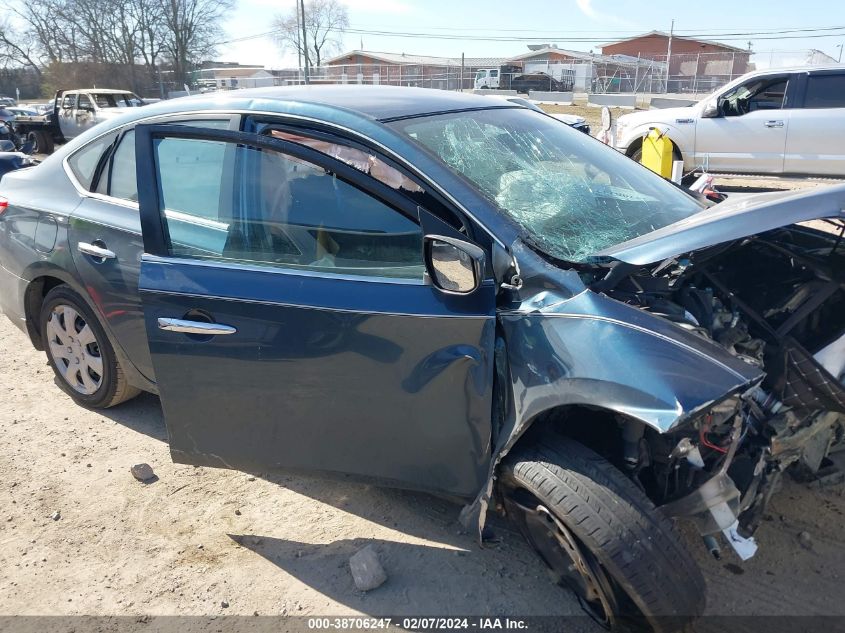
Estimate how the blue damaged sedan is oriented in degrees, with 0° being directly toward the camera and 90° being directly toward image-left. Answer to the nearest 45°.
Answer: approximately 315°

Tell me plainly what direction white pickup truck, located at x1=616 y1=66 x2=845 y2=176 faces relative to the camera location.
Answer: facing to the left of the viewer

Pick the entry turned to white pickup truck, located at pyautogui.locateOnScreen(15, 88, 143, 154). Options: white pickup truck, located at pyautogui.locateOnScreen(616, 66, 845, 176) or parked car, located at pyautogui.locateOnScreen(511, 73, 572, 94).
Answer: white pickup truck, located at pyautogui.locateOnScreen(616, 66, 845, 176)

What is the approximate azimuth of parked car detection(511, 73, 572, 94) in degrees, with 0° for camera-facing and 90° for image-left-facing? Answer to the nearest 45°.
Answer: approximately 270°

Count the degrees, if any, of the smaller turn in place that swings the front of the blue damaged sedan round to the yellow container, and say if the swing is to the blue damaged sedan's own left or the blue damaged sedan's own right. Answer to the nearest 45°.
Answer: approximately 90° to the blue damaged sedan's own left

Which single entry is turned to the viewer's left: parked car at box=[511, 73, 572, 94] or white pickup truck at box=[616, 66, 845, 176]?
the white pickup truck

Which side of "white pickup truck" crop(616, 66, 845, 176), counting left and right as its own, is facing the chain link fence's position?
right

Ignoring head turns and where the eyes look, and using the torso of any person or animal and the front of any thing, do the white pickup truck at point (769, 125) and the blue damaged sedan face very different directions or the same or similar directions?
very different directions

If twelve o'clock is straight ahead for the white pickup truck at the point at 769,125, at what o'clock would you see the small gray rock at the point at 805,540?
The small gray rock is roughly at 9 o'clock from the white pickup truck.
